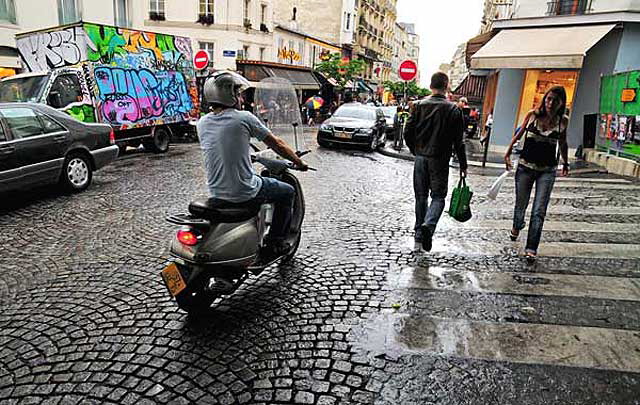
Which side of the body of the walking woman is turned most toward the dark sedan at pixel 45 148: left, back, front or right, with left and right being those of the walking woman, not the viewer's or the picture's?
right

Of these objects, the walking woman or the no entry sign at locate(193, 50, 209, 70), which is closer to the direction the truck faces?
the walking woman

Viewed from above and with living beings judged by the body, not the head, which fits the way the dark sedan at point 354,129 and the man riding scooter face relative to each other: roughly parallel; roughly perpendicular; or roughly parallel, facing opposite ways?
roughly parallel, facing opposite ways

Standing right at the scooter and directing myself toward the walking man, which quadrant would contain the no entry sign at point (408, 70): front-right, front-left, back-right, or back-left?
front-left

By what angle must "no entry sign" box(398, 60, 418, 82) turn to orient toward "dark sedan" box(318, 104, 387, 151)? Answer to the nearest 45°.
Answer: approximately 45° to its right

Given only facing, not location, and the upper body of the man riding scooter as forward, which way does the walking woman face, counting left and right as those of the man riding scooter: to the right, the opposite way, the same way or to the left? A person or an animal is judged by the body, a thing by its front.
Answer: the opposite way

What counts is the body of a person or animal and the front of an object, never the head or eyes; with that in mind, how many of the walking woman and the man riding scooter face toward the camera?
1

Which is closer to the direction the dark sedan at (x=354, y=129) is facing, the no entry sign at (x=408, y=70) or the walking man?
the walking man

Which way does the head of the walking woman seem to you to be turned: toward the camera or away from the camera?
toward the camera

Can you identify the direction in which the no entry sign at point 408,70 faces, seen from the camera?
facing the viewer

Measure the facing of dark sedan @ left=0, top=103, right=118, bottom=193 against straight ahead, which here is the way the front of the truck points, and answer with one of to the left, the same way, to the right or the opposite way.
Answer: the same way

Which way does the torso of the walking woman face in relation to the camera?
toward the camera

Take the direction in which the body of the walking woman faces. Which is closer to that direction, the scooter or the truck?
the scooter

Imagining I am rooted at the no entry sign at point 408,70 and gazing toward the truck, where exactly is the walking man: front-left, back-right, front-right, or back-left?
front-left

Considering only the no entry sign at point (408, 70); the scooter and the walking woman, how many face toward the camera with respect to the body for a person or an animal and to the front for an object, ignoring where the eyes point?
2

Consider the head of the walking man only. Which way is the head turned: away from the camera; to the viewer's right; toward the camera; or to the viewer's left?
away from the camera

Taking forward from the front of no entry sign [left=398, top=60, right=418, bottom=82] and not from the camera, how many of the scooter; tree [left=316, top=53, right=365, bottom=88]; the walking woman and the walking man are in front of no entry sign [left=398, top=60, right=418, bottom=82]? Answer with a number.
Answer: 3
